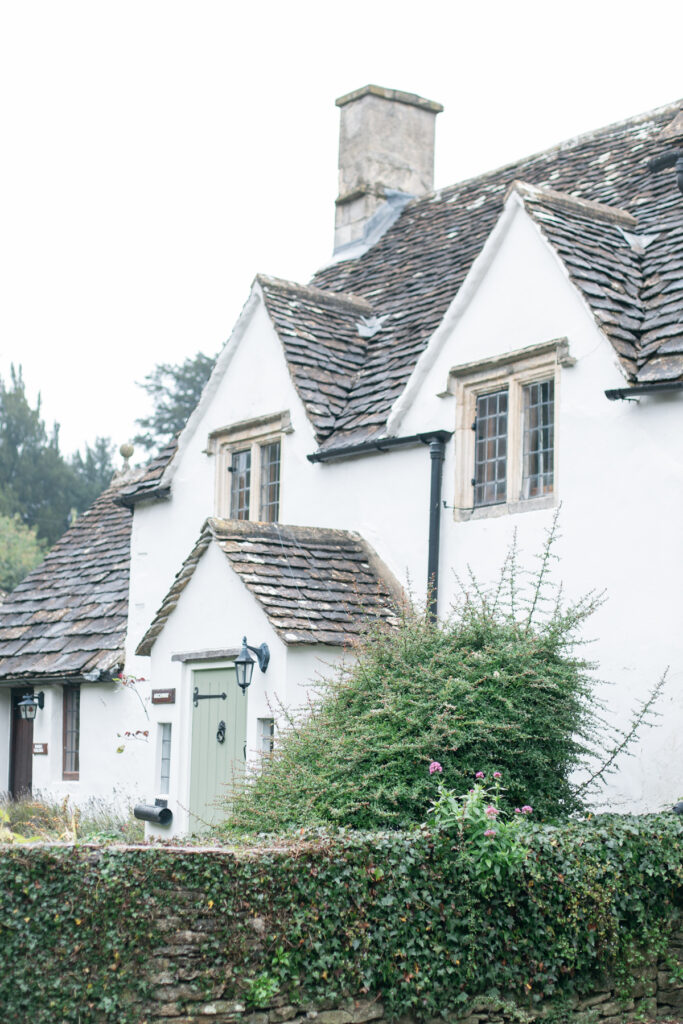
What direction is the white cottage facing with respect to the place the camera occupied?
facing the viewer and to the left of the viewer

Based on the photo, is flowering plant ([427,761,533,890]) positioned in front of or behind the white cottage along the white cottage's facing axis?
in front

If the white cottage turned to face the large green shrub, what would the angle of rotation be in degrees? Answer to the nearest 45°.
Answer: approximately 45° to its left

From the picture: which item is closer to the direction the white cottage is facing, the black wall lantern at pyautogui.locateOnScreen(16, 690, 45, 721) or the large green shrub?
the large green shrub

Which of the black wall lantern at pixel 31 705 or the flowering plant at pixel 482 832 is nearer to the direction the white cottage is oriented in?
the flowering plant
